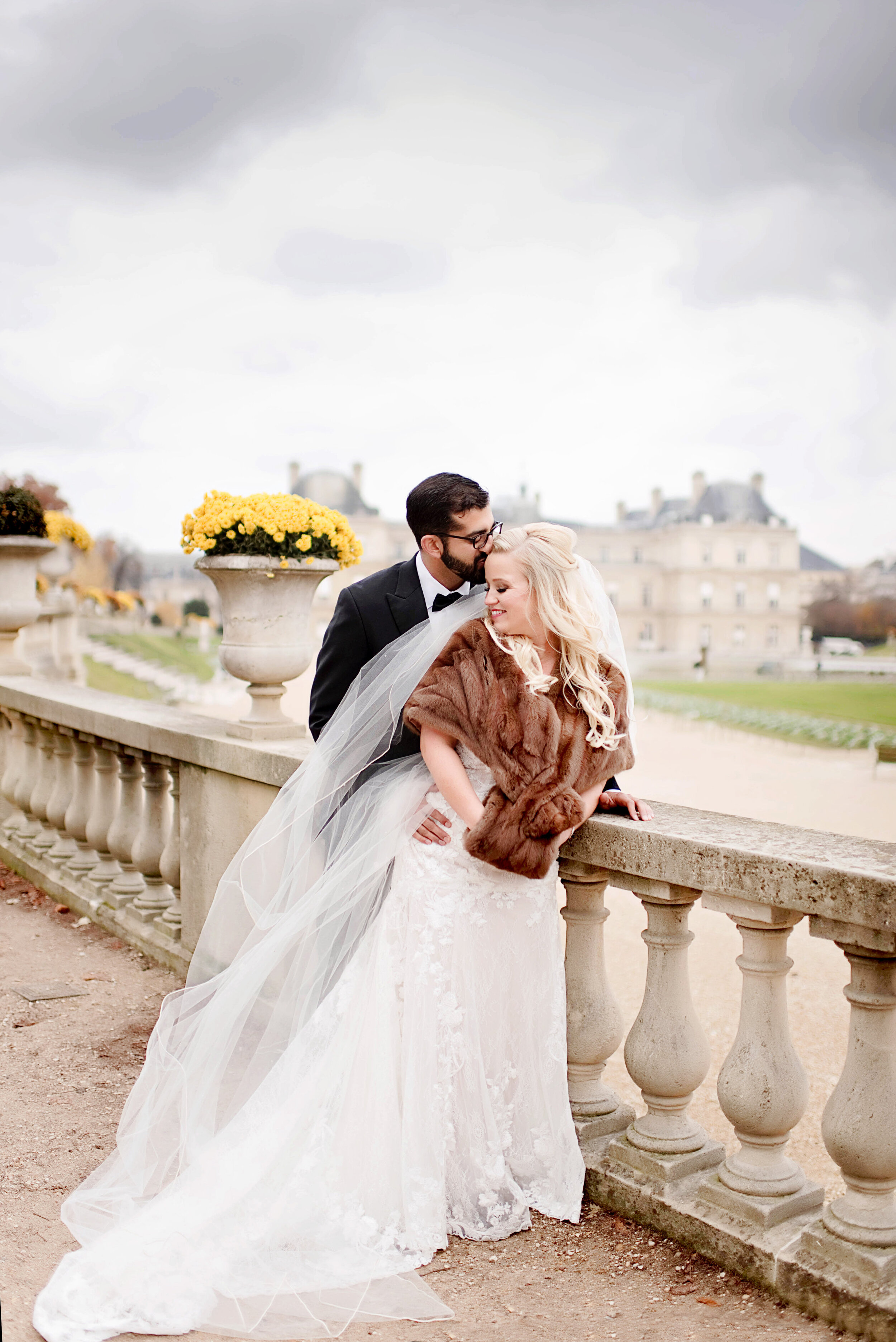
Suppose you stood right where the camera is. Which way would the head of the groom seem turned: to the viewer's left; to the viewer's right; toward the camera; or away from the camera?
to the viewer's right

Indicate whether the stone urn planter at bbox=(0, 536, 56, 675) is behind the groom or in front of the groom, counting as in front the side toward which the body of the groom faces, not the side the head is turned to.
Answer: behind

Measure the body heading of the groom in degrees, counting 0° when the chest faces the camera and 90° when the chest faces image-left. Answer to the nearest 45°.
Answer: approximately 315°

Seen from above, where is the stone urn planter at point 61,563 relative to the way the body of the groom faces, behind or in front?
behind

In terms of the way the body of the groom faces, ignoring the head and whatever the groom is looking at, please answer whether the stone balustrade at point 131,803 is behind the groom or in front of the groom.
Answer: behind
